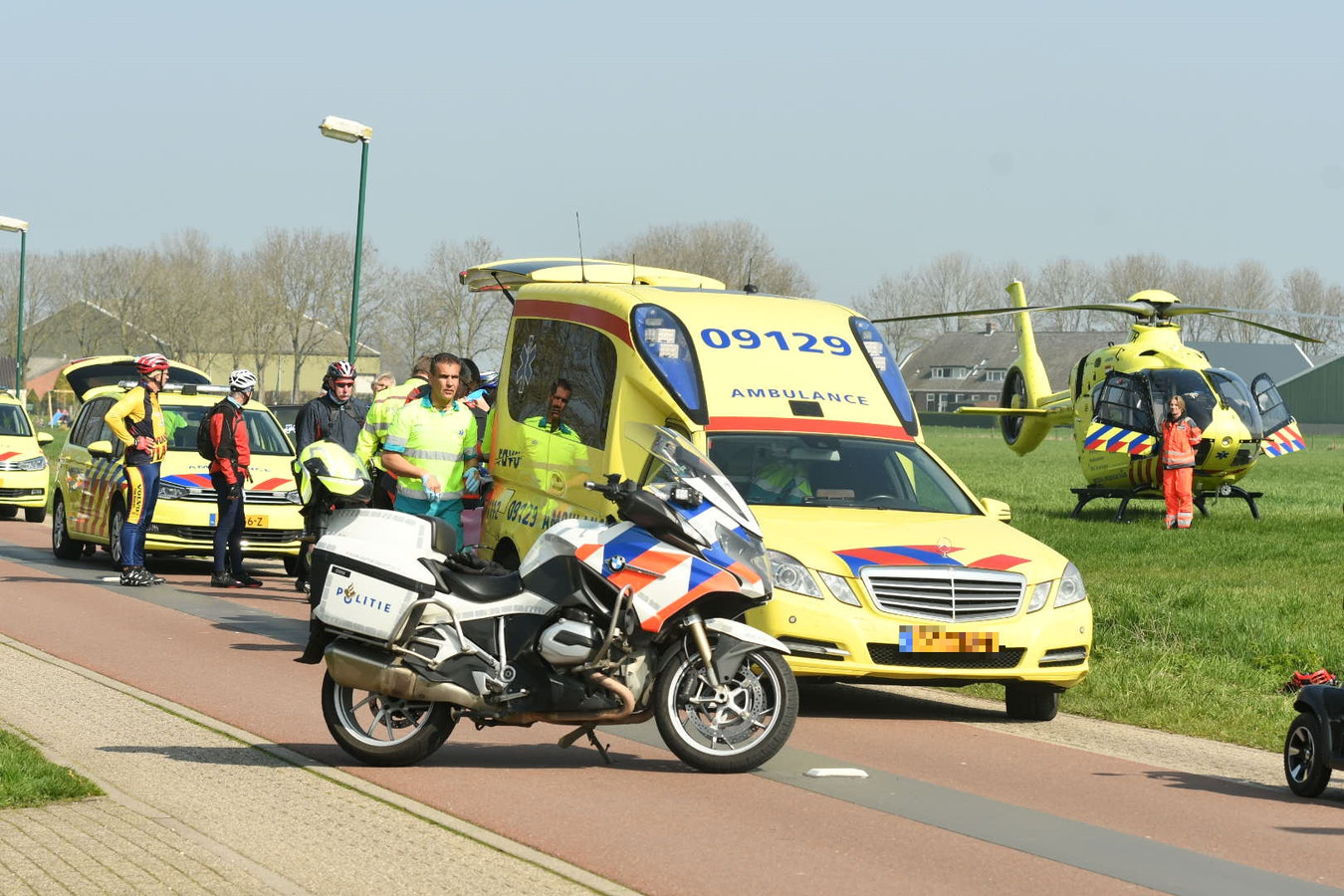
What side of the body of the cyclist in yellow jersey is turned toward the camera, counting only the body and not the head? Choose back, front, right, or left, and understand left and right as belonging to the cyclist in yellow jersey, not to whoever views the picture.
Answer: right

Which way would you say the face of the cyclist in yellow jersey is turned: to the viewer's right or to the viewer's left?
to the viewer's right

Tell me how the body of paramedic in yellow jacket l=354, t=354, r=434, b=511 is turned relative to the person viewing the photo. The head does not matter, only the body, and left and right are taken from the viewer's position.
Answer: facing to the right of the viewer

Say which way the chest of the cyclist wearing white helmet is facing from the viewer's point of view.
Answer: to the viewer's right

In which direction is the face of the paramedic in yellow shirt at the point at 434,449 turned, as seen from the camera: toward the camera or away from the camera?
toward the camera

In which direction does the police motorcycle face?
to the viewer's right

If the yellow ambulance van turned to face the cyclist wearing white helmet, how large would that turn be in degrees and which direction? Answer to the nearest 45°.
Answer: approximately 180°

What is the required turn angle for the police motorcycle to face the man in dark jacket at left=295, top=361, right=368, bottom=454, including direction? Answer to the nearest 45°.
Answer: approximately 90° to its left

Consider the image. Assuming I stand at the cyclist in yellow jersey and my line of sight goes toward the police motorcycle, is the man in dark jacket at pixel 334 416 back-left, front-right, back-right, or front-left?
front-left

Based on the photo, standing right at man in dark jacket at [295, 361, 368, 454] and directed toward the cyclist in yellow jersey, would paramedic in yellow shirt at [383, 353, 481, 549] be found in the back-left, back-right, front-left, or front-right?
back-left
